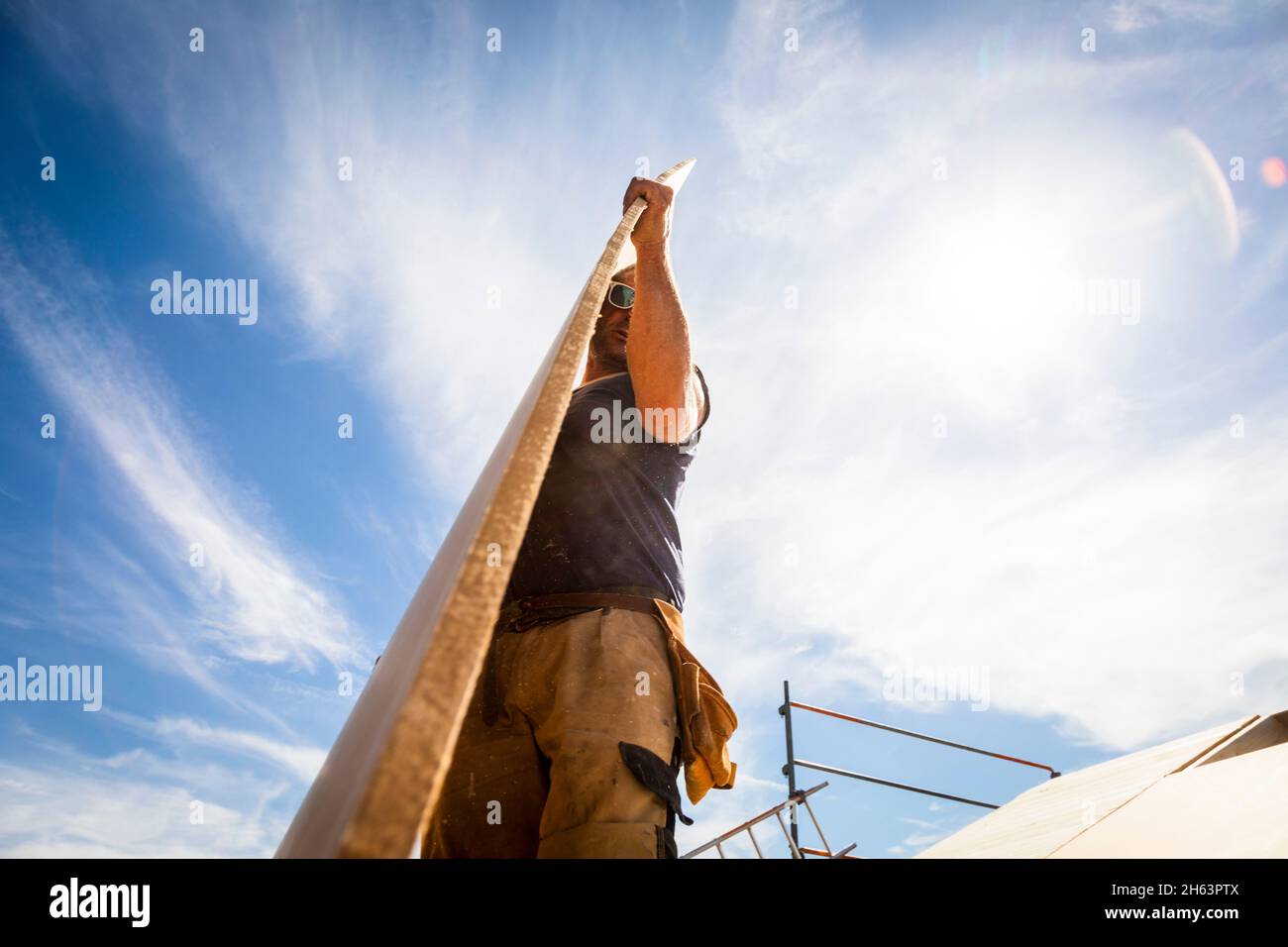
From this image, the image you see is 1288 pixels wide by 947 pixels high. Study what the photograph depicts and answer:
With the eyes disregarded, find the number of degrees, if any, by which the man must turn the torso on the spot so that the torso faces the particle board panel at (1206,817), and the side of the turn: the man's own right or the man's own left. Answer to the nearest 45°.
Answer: approximately 135° to the man's own left
